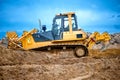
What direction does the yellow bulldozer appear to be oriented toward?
to the viewer's left
